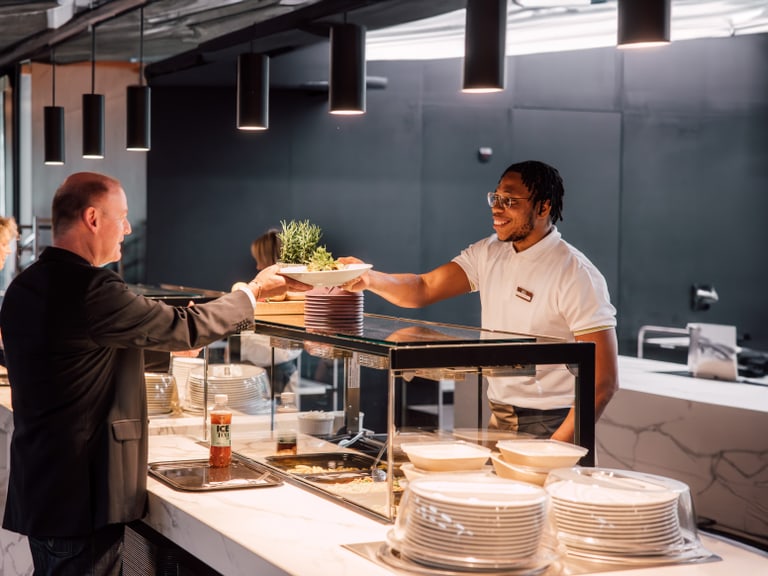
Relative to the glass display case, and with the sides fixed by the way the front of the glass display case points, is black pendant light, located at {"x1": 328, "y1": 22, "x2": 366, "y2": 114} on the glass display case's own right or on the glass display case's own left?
on the glass display case's own right

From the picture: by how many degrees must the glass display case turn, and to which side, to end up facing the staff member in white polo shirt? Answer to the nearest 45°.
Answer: approximately 180°

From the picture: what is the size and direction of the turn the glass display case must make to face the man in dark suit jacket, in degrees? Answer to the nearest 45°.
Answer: approximately 45° to its right

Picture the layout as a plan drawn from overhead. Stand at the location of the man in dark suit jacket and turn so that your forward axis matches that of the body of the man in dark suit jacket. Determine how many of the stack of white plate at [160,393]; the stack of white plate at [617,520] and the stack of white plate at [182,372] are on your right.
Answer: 1

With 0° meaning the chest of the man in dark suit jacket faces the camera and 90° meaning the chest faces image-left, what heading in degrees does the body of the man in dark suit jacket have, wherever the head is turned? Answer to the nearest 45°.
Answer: approximately 225°

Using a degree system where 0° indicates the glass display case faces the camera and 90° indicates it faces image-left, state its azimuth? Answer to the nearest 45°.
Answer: approximately 45°

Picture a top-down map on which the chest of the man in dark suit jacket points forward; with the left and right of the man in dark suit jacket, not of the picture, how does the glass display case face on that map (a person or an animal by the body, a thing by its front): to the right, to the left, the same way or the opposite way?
the opposite way

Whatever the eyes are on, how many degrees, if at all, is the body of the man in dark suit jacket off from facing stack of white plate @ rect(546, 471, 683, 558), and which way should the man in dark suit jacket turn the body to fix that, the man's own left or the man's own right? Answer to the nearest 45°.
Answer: approximately 90° to the man's own right
